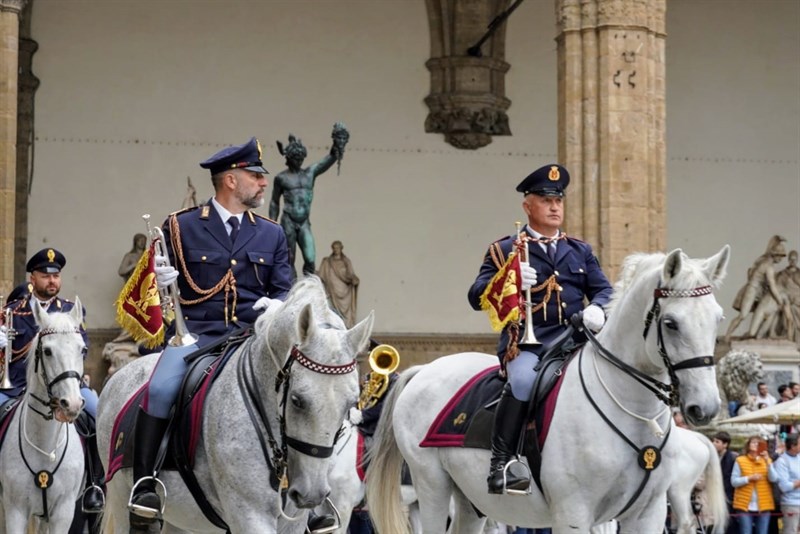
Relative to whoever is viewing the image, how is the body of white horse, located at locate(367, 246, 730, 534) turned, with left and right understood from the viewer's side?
facing the viewer and to the right of the viewer

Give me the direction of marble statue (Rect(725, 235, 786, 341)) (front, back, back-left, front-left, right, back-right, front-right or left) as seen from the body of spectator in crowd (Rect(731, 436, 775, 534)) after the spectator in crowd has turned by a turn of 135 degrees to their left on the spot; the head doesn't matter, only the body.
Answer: front-left

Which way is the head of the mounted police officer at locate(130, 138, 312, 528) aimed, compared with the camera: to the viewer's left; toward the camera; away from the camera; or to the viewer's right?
to the viewer's right

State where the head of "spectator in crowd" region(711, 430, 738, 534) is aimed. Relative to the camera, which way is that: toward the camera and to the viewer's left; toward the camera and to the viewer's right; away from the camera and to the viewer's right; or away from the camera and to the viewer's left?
toward the camera and to the viewer's left

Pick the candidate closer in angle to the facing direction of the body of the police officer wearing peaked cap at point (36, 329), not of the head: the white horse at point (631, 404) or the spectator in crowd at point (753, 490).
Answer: the white horse

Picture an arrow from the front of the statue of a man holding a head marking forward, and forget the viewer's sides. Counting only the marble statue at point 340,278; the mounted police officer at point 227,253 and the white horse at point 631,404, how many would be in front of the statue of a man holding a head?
2

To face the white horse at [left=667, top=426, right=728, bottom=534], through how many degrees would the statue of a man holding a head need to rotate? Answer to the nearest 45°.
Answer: approximately 45° to its left

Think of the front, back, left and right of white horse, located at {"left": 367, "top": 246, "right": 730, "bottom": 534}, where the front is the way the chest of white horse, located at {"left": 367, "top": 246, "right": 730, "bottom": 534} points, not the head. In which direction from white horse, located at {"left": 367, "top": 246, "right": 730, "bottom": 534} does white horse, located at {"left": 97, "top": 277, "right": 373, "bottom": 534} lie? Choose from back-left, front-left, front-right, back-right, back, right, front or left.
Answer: right

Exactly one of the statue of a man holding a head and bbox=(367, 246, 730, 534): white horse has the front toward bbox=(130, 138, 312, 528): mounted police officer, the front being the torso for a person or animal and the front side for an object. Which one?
the statue of a man holding a head

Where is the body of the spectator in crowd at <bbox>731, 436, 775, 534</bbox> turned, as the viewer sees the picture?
toward the camera

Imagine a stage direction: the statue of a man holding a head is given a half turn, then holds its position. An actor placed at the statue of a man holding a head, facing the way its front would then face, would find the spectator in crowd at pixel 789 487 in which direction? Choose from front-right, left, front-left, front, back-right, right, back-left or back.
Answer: back-right

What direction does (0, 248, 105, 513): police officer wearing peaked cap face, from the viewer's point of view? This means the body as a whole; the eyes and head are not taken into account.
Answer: toward the camera

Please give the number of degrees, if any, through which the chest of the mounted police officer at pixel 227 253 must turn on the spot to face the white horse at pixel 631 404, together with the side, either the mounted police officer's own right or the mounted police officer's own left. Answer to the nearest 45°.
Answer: approximately 45° to the mounted police officer's own left
